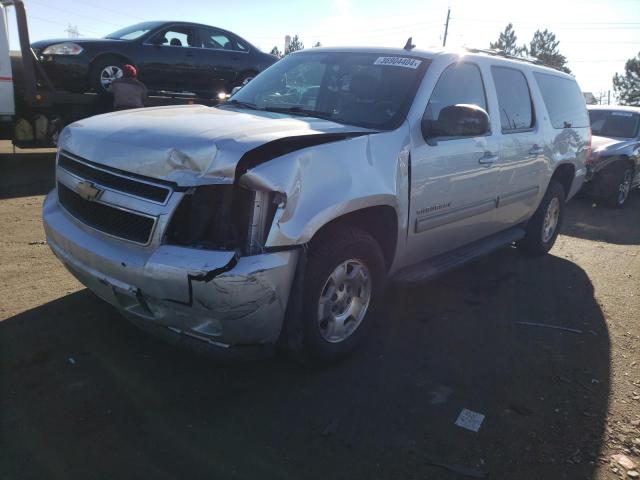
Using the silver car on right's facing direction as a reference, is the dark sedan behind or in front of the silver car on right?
in front

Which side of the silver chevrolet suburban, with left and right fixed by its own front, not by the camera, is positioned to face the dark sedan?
right

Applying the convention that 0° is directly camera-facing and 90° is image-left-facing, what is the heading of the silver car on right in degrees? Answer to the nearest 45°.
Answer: approximately 45°

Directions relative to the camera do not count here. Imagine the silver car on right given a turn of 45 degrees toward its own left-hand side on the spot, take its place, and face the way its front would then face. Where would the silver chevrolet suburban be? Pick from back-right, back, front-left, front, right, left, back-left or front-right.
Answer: front
